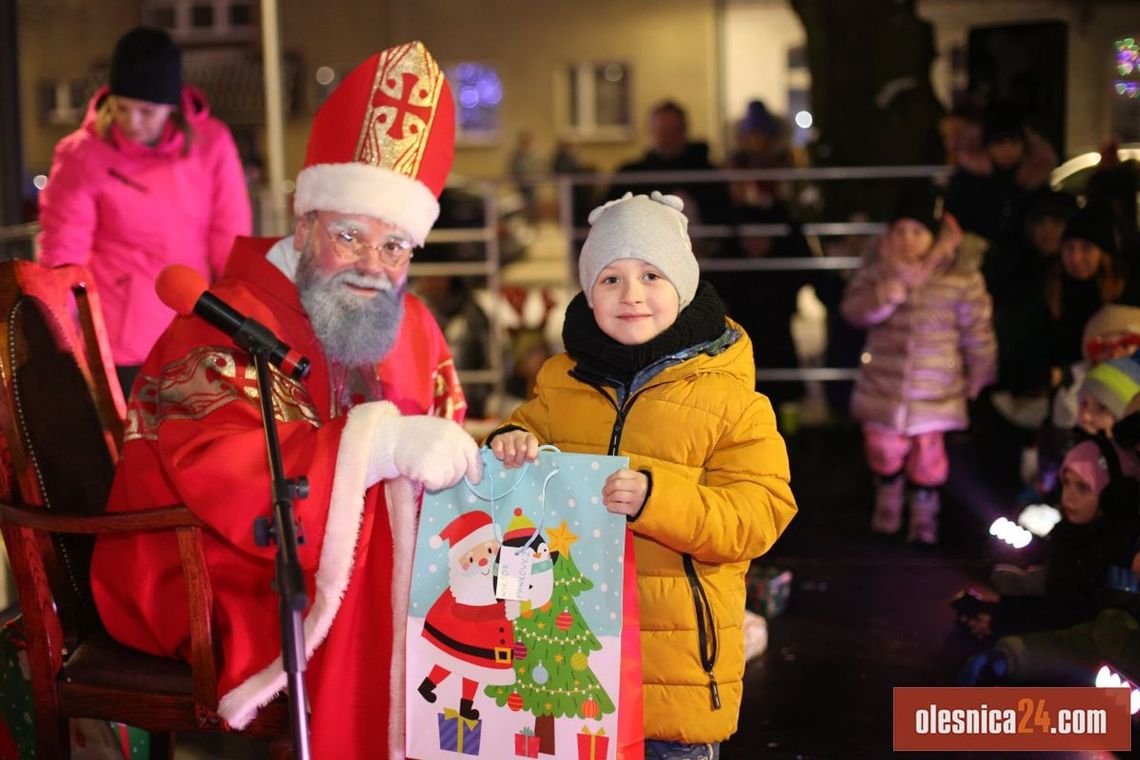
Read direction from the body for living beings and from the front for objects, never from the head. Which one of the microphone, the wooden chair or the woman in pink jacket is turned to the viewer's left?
the microphone

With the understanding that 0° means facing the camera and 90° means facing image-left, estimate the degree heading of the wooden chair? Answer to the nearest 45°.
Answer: approximately 315°

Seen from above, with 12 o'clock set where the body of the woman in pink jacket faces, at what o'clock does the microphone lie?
The microphone is roughly at 12 o'clock from the woman in pink jacket.

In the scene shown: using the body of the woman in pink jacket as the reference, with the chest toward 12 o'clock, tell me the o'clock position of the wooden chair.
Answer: The wooden chair is roughly at 12 o'clock from the woman in pink jacket.

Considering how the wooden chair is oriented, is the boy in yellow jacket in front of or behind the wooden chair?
in front

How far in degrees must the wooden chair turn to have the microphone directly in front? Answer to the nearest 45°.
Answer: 0° — it already faces it

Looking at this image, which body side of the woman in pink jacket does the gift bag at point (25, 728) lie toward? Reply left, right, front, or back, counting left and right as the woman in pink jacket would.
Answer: front

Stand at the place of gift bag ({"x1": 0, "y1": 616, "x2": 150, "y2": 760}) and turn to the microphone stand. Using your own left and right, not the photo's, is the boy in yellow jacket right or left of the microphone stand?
left

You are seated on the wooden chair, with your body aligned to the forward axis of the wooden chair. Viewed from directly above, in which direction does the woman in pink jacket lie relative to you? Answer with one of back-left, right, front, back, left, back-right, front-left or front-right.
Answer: back-left

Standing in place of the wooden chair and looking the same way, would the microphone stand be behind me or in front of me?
in front

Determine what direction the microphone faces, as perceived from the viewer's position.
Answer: facing to the left of the viewer

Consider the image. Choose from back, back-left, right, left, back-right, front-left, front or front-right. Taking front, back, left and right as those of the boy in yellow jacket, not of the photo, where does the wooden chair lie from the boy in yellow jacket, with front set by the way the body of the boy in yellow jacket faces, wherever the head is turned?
front-right
